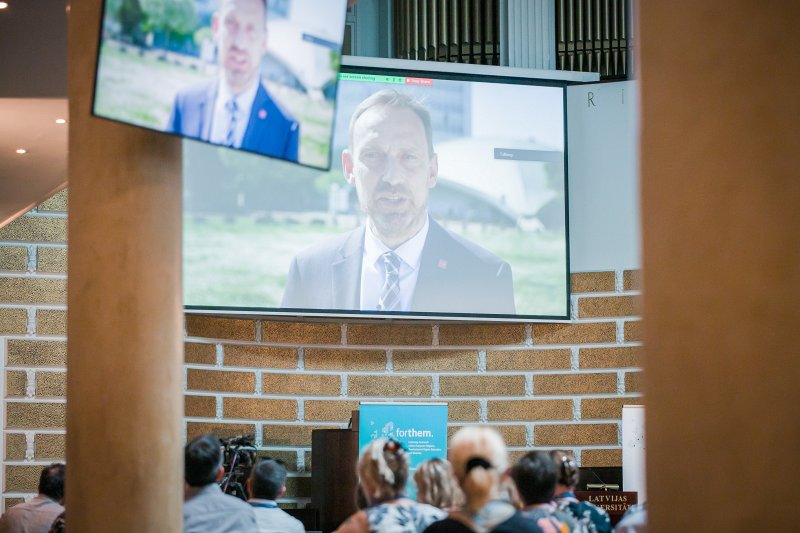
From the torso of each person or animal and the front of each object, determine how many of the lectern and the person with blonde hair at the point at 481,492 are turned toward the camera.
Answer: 1

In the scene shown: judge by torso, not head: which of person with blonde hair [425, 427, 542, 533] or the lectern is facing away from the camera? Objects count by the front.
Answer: the person with blonde hair

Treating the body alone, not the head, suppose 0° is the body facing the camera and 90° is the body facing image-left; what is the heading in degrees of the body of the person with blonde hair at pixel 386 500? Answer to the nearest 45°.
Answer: approximately 180°

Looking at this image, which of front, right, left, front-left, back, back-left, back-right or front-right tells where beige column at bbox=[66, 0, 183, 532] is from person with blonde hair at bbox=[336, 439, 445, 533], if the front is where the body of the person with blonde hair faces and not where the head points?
left

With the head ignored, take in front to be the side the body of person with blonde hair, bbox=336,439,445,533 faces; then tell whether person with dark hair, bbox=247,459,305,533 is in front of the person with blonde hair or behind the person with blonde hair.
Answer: in front

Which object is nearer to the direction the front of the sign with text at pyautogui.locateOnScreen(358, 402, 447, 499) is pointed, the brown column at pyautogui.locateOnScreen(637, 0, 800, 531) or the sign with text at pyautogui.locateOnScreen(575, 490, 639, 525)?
the brown column

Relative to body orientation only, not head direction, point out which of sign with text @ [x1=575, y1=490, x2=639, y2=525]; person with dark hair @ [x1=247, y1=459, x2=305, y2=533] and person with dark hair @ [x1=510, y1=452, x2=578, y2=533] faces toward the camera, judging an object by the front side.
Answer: the sign with text

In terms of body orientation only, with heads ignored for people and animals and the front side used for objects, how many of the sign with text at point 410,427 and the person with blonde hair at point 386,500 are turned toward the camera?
1

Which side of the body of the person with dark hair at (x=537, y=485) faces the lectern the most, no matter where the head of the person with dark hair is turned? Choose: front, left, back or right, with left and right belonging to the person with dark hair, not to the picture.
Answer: front

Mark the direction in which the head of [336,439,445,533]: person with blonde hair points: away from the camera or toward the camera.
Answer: away from the camera

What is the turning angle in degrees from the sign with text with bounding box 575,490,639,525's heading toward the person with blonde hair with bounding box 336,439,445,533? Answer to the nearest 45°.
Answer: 0° — it already faces them

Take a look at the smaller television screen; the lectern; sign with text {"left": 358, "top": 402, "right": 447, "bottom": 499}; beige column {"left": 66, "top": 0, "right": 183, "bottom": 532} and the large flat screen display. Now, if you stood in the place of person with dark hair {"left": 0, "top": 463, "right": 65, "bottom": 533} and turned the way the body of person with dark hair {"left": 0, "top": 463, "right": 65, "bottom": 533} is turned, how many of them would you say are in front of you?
3

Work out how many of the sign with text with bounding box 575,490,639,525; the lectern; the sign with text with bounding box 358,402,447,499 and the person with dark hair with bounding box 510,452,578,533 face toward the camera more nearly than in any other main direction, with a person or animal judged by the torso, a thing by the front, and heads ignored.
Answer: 3

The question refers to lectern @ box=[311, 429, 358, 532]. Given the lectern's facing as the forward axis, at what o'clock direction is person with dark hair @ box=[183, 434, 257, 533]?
The person with dark hair is roughly at 12 o'clock from the lectern.

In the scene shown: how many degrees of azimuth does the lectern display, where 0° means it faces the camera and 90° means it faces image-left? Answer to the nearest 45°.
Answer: approximately 0°

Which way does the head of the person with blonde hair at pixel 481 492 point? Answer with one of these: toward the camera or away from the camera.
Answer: away from the camera
